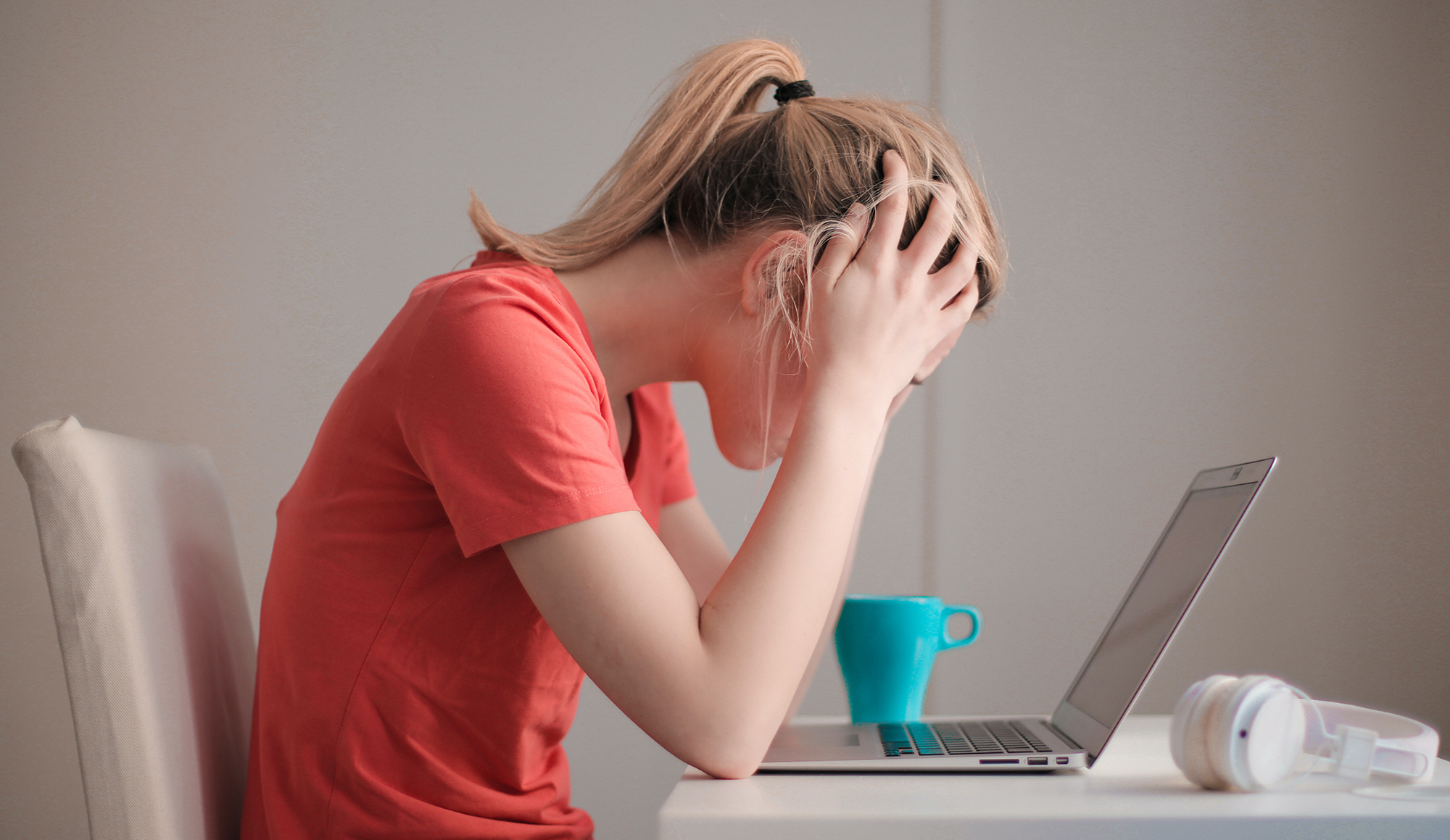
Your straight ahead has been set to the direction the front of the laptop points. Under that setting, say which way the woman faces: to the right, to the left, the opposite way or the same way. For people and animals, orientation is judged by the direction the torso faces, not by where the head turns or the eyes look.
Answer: the opposite way

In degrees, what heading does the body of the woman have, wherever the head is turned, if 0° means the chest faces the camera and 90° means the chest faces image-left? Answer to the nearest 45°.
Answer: approximately 270°

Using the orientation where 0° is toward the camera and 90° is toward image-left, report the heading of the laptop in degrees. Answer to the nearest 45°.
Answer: approximately 90°
